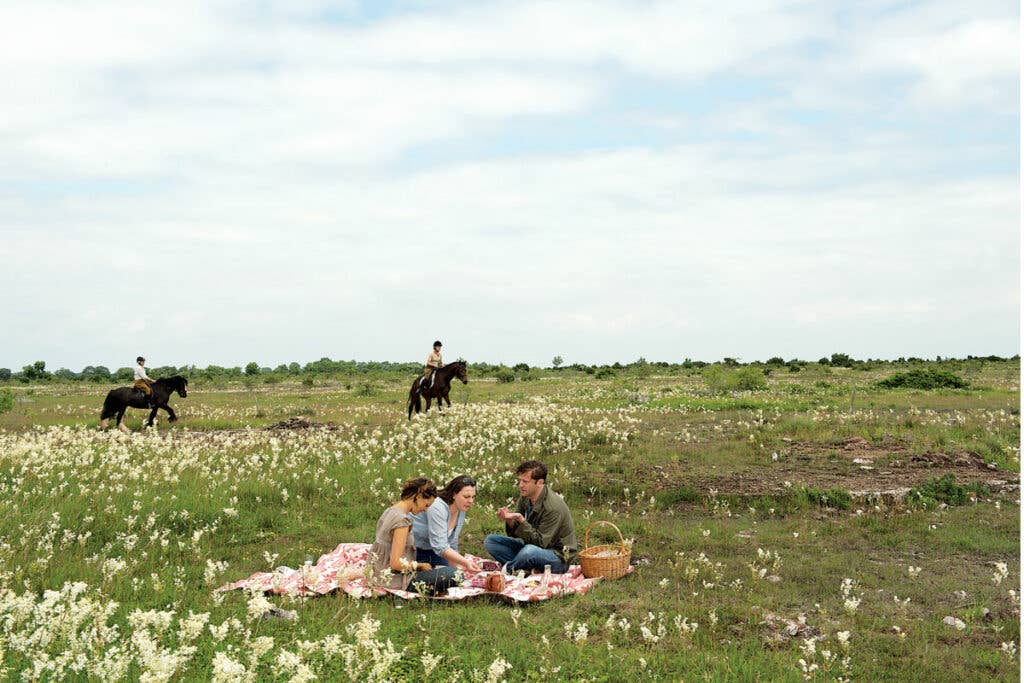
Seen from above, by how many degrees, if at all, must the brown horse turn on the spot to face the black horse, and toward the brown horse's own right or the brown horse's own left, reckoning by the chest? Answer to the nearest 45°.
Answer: approximately 180°

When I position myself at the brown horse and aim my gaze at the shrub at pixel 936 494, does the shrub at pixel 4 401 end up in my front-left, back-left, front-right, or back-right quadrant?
back-right

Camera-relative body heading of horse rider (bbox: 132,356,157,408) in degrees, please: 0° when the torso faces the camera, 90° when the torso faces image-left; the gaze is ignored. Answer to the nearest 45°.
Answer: approximately 270°

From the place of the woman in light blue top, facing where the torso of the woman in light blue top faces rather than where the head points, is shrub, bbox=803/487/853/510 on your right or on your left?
on your left

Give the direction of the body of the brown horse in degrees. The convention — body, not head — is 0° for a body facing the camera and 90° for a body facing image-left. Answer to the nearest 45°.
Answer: approximately 270°

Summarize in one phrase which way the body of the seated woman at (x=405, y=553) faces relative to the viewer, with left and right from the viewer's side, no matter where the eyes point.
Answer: facing to the right of the viewer

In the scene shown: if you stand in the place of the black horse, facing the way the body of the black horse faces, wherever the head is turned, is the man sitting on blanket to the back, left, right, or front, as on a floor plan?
right

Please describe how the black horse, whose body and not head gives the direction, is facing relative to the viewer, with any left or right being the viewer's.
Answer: facing to the right of the viewer
